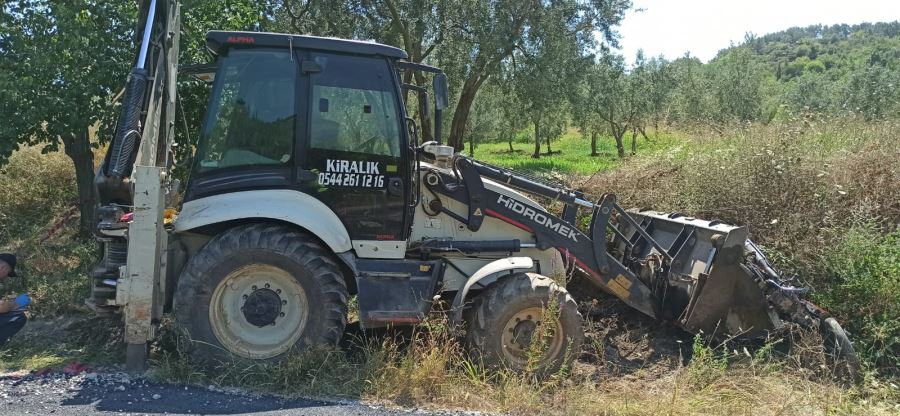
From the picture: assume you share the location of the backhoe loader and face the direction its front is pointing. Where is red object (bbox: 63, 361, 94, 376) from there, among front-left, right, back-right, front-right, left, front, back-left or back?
back

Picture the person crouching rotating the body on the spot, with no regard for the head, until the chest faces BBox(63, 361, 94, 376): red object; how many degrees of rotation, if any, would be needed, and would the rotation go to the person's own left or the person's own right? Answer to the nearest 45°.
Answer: approximately 45° to the person's own right

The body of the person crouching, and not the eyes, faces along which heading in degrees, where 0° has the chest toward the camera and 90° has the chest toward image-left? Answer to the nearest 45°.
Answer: approximately 270°

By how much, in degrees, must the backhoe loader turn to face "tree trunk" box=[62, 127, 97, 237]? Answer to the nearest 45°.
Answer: approximately 135° to its left

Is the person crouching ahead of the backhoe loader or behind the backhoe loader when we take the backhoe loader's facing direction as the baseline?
behind

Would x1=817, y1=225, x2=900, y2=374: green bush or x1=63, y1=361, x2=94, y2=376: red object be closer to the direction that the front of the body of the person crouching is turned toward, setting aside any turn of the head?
the green bush

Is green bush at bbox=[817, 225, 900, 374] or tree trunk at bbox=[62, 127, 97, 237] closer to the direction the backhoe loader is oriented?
the green bush

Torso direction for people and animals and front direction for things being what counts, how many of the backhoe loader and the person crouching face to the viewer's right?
2

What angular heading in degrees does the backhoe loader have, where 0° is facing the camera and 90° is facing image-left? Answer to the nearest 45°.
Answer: approximately 270°
